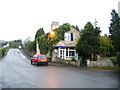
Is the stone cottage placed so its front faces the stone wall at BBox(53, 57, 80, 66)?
yes

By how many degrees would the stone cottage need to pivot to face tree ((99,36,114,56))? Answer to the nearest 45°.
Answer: approximately 45° to its left

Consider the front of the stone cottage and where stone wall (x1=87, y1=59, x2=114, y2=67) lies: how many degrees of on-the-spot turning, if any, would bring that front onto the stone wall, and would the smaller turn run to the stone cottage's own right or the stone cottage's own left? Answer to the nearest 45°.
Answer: approximately 45° to the stone cottage's own left

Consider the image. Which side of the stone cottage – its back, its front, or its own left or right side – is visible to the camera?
front

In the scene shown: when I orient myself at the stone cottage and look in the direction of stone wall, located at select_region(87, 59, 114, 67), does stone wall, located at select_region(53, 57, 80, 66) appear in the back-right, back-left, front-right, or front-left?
front-right

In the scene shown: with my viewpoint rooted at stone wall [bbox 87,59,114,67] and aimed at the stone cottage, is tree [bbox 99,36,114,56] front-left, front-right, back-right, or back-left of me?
front-right

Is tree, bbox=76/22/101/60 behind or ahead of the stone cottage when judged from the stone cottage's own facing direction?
ahead
